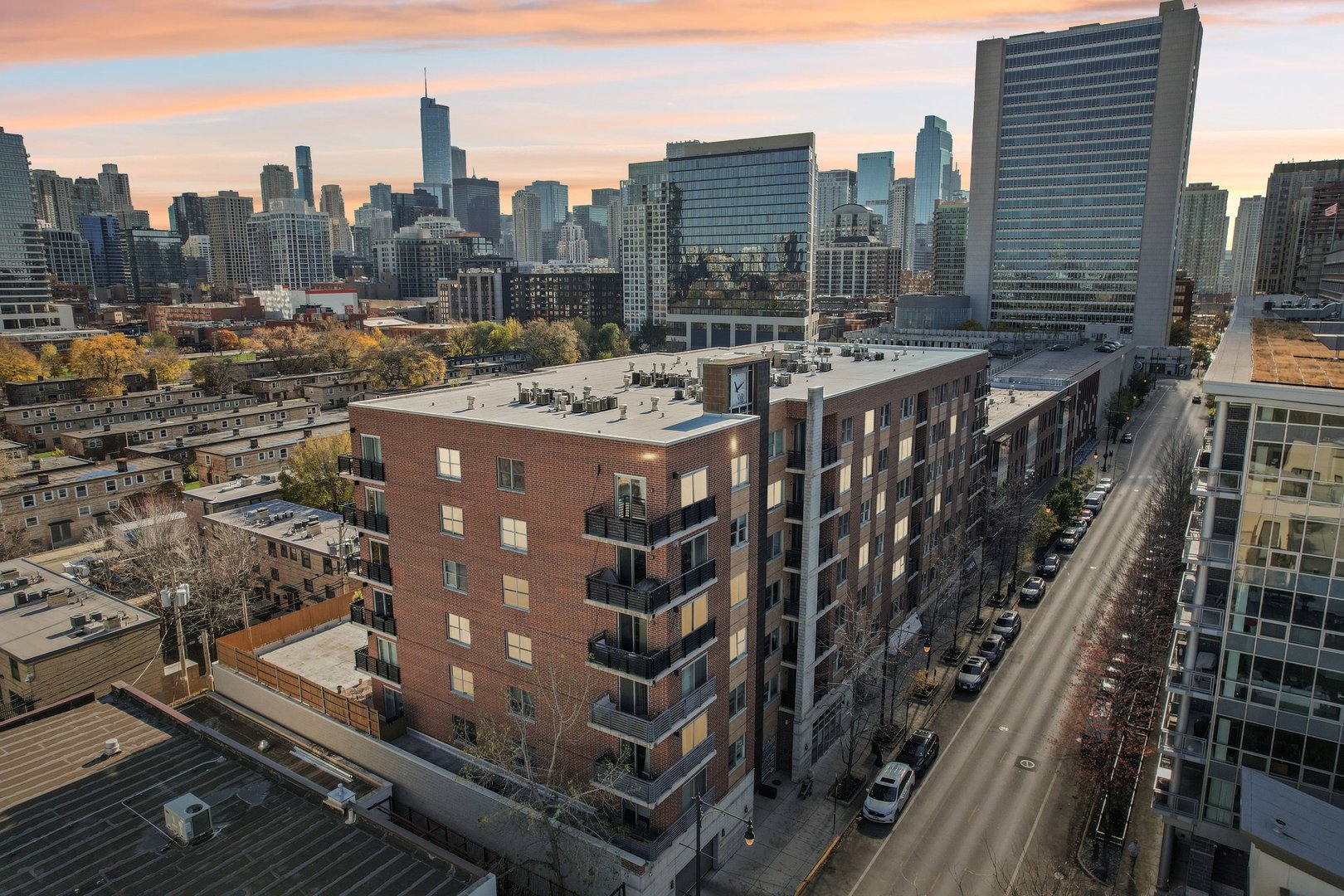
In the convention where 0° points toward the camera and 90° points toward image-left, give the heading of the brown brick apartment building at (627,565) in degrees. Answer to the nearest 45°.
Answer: approximately 315°

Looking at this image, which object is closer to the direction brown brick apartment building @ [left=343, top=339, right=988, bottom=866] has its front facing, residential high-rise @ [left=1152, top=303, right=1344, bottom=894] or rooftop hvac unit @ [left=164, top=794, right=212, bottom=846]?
the residential high-rise

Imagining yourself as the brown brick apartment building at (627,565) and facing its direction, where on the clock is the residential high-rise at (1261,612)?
The residential high-rise is roughly at 11 o'clock from the brown brick apartment building.

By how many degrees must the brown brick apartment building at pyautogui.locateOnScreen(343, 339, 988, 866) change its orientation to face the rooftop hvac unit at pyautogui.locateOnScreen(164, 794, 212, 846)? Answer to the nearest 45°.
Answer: approximately 90° to its right
